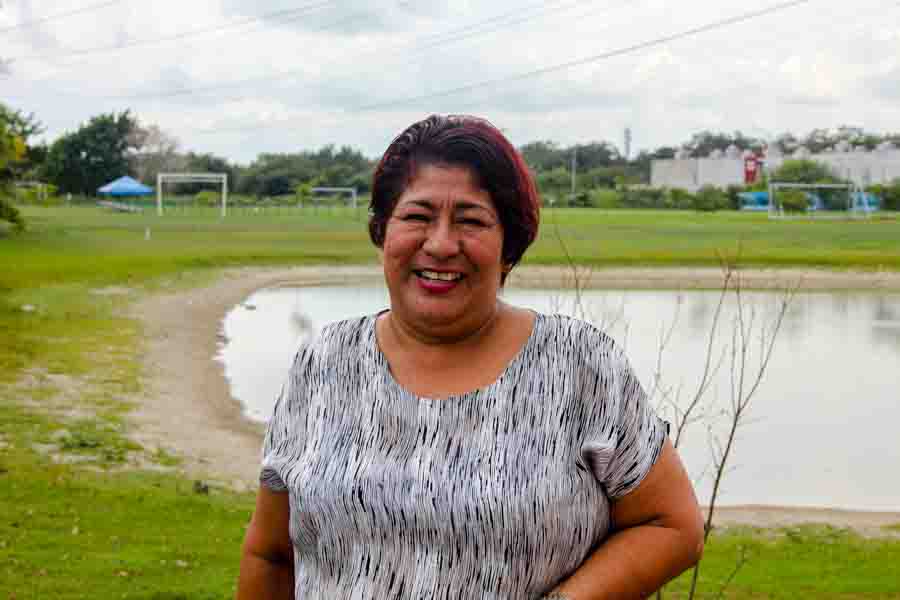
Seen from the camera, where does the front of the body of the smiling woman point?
toward the camera

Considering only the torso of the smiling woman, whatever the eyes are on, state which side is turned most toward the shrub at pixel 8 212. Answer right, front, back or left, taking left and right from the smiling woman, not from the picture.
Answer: back

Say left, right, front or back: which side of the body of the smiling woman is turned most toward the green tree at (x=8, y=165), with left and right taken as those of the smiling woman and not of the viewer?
back
